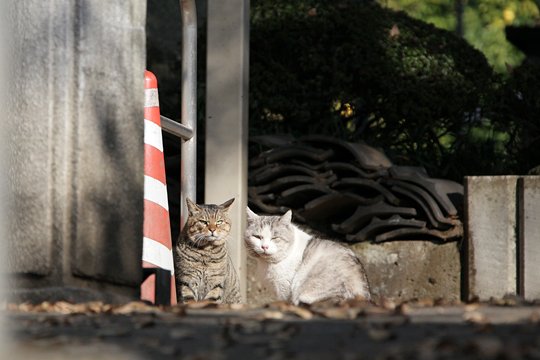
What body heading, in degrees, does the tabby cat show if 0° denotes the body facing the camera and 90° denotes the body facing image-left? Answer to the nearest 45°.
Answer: approximately 0°

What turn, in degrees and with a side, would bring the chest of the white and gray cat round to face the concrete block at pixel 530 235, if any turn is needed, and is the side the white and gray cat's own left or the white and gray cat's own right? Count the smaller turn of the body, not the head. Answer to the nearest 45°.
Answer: approximately 135° to the white and gray cat's own left

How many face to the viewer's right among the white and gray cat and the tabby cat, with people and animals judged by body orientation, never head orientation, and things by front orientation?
0

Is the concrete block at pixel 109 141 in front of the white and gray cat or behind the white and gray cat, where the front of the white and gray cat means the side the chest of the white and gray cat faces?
in front

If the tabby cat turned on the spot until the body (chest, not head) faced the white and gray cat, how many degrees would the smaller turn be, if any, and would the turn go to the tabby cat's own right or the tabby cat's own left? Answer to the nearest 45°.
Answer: approximately 90° to the tabby cat's own left

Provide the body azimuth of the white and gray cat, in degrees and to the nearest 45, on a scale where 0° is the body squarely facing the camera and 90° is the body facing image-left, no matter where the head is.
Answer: approximately 45°

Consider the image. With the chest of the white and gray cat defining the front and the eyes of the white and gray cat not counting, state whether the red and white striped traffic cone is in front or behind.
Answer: in front

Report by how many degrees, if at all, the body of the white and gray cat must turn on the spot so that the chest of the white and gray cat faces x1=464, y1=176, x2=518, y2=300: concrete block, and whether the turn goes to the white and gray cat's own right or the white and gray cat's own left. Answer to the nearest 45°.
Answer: approximately 135° to the white and gray cat's own left
